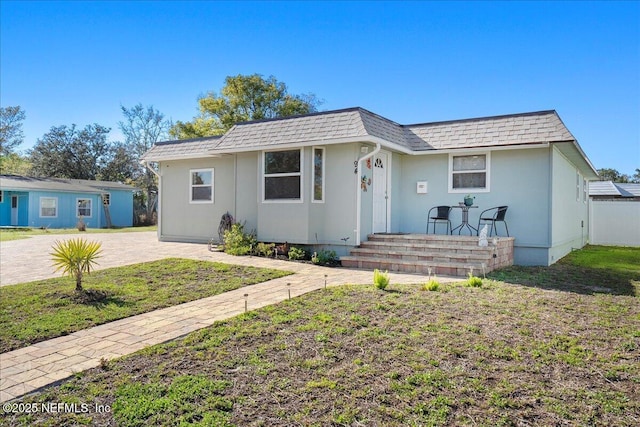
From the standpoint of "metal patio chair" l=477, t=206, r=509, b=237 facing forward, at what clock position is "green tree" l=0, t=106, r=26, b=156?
The green tree is roughly at 2 o'clock from the metal patio chair.

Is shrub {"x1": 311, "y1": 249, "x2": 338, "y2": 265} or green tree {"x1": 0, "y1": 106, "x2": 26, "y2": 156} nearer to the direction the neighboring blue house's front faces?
the shrub

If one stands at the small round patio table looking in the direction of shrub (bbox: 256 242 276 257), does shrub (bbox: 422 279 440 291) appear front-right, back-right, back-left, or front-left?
front-left

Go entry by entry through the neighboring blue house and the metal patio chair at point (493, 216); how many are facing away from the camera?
0

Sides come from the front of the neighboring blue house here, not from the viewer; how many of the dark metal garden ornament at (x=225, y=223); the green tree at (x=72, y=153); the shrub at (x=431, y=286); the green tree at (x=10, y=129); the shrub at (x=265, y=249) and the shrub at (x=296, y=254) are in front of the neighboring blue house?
4

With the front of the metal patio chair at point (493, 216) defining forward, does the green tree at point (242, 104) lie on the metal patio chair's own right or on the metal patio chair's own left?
on the metal patio chair's own right

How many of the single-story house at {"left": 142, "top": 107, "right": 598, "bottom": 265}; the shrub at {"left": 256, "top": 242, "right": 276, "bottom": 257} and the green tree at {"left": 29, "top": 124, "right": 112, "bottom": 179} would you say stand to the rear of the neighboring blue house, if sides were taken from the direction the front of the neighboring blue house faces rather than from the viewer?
1

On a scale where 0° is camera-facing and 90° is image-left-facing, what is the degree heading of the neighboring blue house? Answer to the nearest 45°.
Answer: approximately 0°

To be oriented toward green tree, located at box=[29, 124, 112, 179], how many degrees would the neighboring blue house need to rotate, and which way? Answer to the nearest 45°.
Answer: approximately 180°

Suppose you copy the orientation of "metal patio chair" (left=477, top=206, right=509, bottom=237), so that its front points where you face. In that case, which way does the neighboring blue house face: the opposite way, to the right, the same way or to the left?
to the left

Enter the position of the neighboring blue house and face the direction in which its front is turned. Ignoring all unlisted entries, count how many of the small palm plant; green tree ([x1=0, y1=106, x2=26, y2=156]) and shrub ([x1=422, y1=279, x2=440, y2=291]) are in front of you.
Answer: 2

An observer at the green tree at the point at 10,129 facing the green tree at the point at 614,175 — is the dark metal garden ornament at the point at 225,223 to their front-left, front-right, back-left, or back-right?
front-right

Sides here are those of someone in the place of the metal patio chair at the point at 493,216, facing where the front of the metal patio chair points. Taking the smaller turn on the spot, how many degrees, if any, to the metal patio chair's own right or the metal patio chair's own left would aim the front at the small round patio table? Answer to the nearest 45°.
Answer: approximately 45° to the metal patio chair's own right

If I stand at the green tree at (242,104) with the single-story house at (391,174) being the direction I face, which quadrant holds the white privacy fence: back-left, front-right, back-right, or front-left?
front-left

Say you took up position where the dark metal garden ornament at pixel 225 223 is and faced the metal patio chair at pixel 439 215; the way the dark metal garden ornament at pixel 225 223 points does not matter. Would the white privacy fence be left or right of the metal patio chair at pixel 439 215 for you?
left

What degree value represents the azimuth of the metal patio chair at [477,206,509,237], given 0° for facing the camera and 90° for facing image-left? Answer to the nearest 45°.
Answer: approximately 45°
